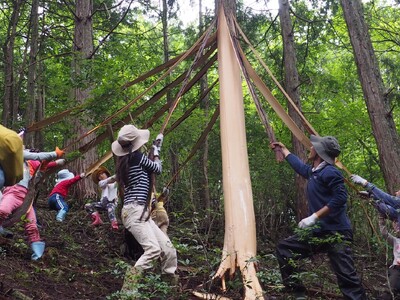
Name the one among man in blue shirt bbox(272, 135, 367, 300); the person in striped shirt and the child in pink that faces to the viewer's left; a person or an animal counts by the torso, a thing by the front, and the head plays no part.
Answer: the man in blue shirt

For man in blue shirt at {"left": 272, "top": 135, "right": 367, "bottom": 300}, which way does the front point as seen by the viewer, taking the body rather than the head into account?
to the viewer's left

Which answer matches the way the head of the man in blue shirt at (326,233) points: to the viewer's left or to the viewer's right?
to the viewer's left

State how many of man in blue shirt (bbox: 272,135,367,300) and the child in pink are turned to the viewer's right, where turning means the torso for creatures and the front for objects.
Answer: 1

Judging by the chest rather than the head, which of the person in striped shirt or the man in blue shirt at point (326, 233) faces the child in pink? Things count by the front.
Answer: the man in blue shirt

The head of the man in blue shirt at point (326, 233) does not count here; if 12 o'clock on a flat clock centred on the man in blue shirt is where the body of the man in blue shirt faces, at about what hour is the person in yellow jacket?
The person in yellow jacket is roughly at 11 o'clock from the man in blue shirt.

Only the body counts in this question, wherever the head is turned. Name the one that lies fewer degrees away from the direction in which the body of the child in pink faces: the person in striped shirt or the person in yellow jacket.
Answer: the person in striped shirt

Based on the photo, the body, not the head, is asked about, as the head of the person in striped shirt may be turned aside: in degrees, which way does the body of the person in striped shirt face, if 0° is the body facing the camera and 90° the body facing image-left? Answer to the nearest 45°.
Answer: approximately 225°
